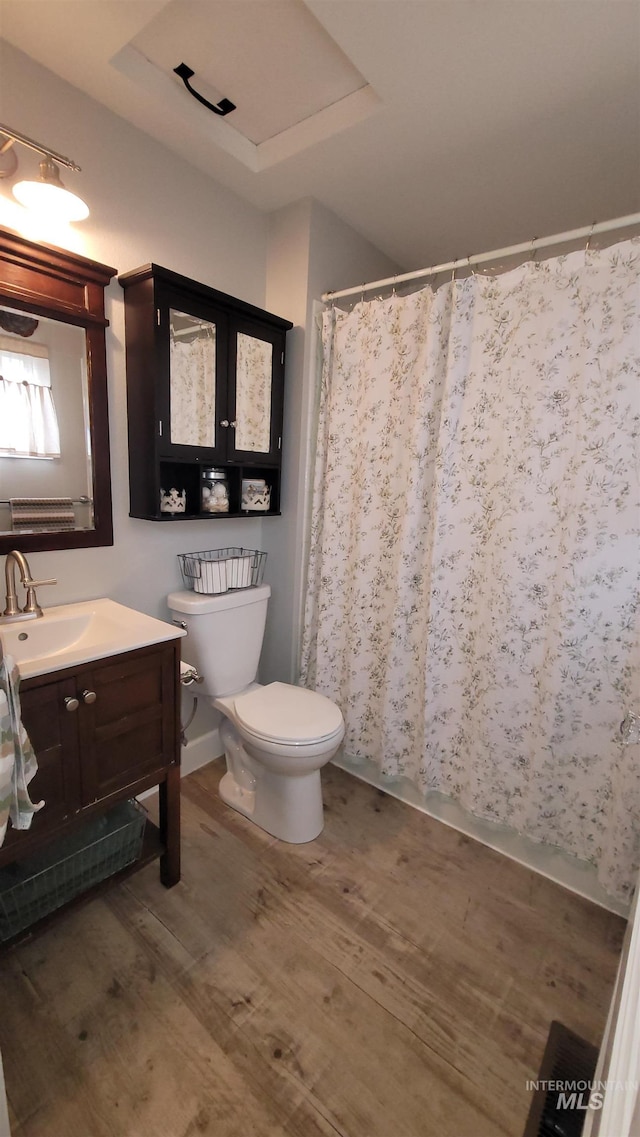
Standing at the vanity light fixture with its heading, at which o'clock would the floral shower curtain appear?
The floral shower curtain is roughly at 11 o'clock from the vanity light fixture.

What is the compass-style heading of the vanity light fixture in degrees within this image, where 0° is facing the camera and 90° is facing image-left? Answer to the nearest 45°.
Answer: approximately 315°

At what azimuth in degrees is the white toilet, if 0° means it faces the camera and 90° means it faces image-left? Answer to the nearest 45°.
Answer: approximately 315°
